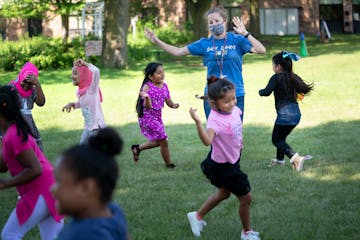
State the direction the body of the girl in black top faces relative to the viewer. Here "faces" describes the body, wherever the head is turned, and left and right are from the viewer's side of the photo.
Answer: facing away from the viewer and to the left of the viewer

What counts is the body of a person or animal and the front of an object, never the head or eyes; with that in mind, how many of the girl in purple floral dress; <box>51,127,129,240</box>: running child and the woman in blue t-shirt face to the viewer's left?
1

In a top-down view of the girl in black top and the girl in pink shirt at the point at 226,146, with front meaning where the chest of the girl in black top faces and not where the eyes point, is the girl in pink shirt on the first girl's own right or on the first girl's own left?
on the first girl's own left

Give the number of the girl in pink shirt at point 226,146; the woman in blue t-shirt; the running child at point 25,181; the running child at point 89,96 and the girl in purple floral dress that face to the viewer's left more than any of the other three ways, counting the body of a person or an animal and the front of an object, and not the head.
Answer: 2

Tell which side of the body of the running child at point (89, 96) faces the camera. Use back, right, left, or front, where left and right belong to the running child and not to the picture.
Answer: left

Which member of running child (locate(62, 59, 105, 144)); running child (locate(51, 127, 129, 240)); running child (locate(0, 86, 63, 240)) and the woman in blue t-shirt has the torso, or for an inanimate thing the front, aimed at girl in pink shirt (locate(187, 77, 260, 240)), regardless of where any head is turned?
the woman in blue t-shirt

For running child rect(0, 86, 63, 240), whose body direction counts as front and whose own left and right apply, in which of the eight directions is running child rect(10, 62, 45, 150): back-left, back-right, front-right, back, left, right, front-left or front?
right

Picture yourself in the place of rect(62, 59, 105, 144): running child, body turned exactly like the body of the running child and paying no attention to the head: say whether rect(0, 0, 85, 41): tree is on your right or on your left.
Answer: on your right

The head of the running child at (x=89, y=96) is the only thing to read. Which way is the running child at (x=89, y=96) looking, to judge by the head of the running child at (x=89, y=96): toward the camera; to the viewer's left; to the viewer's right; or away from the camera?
to the viewer's left

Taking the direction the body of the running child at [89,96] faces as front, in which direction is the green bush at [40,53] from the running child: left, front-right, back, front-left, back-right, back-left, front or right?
right
